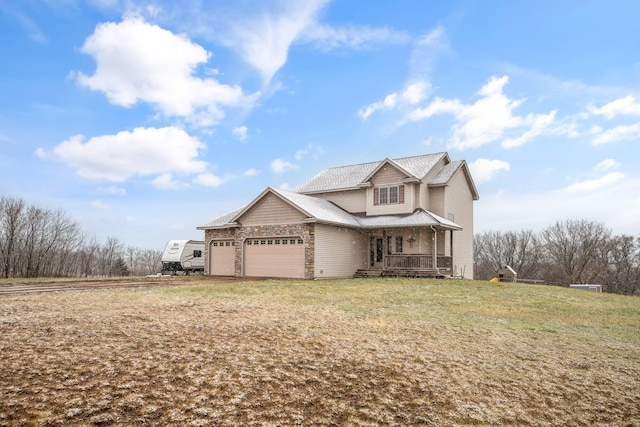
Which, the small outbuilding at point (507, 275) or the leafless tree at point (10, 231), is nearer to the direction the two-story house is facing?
the leafless tree

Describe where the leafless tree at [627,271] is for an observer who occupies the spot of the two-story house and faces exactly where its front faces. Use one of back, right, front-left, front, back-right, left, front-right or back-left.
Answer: back

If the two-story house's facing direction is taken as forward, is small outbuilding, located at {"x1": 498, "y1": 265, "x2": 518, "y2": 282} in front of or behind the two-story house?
behind

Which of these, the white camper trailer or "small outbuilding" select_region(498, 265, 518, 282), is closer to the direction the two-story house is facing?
the white camper trailer

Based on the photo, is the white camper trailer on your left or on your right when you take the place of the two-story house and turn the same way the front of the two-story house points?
on your right

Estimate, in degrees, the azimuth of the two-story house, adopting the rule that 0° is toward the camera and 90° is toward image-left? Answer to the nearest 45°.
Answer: approximately 45°
